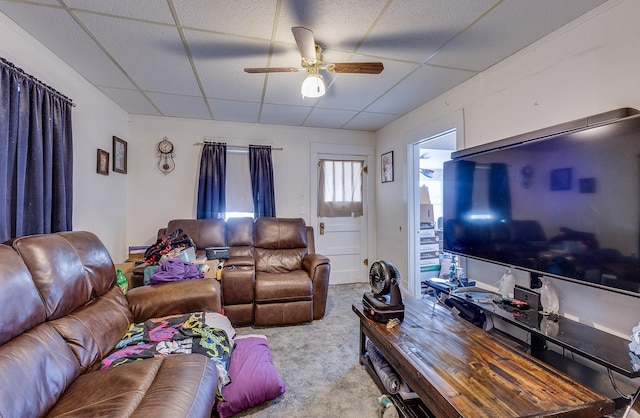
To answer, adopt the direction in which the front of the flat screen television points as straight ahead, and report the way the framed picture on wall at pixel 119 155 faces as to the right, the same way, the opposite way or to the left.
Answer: the opposite way

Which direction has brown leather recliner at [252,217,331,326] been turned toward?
toward the camera

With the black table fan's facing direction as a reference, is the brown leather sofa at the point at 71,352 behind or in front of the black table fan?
in front

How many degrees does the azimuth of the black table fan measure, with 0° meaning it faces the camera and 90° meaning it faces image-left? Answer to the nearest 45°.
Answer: approximately 45°

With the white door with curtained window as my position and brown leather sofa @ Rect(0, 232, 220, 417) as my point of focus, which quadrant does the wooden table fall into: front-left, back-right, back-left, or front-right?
front-left

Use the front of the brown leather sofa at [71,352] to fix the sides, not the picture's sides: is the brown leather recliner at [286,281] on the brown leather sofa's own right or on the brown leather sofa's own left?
on the brown leather sofa's own left

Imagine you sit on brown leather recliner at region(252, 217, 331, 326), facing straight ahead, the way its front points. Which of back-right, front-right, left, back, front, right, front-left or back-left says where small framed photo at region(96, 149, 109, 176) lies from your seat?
right

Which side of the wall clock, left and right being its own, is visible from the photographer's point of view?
front

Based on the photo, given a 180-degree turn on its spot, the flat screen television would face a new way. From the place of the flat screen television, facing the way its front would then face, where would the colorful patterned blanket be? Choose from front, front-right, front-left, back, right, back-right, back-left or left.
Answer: back

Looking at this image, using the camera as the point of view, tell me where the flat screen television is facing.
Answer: facing the viewer and to the left of the viewer

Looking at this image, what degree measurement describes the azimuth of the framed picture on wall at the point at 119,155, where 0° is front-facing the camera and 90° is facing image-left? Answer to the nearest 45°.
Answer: approximately 315°

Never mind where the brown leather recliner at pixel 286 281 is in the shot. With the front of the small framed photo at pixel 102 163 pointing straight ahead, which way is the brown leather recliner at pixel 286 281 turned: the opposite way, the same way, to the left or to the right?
to the right

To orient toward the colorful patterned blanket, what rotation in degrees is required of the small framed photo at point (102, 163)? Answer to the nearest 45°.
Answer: approximately 45° to its right

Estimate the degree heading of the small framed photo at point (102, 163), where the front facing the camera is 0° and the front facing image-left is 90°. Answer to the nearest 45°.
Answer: approximately 315°

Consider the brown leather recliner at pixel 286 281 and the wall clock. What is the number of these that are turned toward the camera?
2
